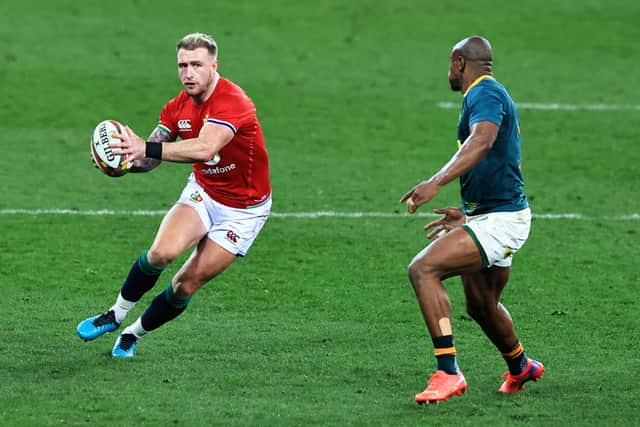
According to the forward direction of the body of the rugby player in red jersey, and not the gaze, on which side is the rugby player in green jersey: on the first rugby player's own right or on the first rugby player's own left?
on the first rugby player's own left

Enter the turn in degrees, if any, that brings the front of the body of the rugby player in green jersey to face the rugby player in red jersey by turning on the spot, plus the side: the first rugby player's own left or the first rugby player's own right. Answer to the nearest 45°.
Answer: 0° — they already face them

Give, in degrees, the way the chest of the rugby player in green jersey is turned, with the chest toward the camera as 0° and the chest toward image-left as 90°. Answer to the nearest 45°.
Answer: approximately 90°
